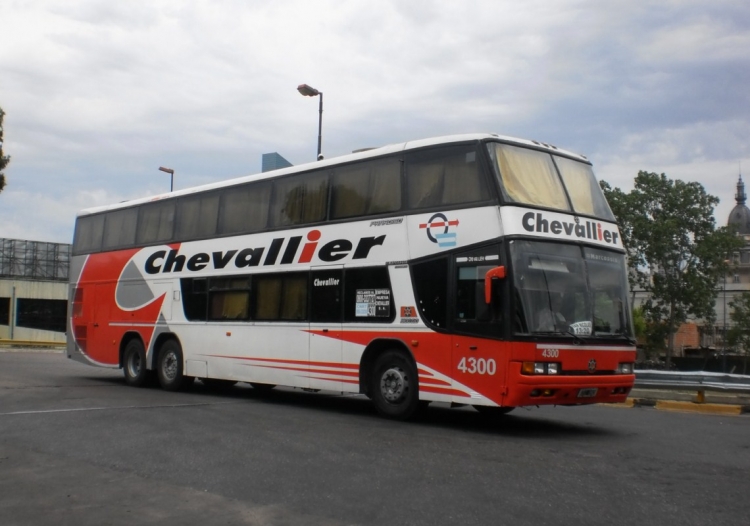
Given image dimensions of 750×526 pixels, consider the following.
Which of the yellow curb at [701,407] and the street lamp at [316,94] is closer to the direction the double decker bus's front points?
the yellow curb

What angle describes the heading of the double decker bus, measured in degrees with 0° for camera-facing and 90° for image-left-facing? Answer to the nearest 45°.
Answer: approximately 315°

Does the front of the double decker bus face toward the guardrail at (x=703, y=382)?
no

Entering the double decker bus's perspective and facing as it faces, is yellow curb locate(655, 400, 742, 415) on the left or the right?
on its left

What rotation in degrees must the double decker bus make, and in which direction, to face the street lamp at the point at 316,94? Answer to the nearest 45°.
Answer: approximately 135° to its left

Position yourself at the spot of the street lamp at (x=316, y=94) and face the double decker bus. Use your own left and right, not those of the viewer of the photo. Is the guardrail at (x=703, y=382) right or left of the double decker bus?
left
